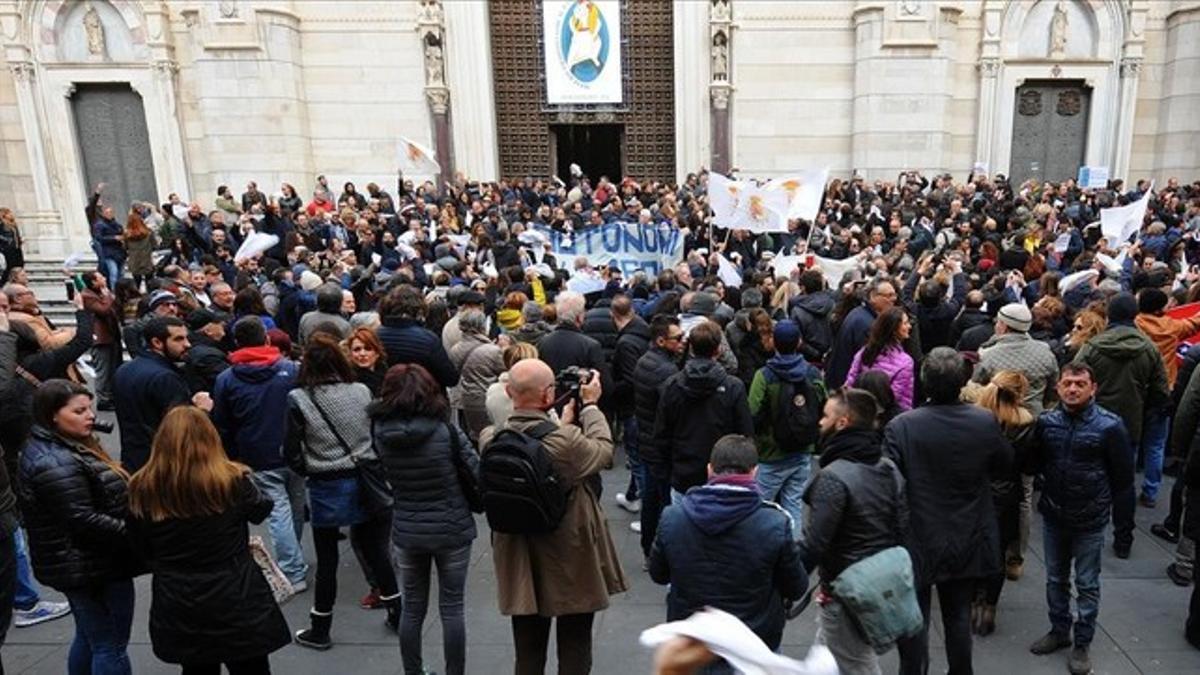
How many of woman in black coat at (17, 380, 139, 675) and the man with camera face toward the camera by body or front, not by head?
0

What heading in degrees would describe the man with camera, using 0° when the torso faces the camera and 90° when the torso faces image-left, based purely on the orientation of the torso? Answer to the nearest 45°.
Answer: approximately 225°

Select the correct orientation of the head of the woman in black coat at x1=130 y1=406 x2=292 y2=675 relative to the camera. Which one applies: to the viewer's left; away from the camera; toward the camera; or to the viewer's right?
away from the camera

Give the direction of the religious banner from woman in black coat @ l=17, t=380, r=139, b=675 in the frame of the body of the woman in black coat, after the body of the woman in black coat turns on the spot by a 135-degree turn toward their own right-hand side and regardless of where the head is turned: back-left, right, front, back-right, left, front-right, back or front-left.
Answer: back

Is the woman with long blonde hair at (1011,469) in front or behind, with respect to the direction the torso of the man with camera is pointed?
in front

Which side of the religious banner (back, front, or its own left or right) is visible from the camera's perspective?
front

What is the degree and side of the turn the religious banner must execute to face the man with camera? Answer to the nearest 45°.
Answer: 0° — it already faces them

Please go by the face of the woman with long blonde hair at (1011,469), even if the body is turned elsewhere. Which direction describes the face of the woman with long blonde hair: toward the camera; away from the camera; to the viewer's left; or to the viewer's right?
away from the camera

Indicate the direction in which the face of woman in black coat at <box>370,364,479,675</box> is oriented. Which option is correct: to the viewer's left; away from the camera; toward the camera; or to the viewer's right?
away from the camera

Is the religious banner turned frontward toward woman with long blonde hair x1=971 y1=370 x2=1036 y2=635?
yes

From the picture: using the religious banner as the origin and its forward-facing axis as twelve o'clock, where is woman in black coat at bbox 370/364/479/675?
The woman in black coat is roughly at 12 o'clock from the religious banner.

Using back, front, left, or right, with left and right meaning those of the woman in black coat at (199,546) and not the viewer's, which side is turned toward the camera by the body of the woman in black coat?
back

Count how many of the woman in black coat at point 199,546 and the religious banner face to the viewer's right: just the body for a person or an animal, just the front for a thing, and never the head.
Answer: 0

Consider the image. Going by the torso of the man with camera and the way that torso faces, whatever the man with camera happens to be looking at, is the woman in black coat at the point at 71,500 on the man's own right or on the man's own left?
on the man's own left

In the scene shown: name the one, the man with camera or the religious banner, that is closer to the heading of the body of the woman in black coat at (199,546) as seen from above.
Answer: the religious banner
